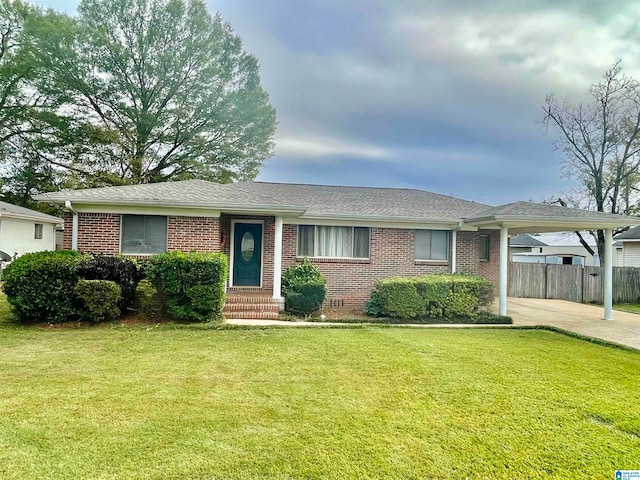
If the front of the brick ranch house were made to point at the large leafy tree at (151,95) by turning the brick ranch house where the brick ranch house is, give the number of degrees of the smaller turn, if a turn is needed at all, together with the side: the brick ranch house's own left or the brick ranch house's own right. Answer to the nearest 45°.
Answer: approximately 135° to the brick ranch house's own right

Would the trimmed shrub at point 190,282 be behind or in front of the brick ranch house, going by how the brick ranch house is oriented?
in front

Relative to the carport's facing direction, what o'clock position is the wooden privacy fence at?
The wooden privacy fence is roughly at 6 o'clock from the carport.

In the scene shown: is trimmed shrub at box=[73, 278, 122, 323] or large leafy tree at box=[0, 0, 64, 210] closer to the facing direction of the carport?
the trimmed shrub

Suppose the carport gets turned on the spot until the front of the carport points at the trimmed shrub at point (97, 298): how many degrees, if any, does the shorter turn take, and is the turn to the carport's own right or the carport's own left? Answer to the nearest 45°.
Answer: approximately 45° to the carport's own right

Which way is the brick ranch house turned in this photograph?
toward the camera

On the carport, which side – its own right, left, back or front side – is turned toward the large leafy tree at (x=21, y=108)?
right

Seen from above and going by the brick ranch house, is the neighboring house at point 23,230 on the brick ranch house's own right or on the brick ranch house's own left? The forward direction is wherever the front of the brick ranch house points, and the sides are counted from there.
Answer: on the brick ranch house's own right

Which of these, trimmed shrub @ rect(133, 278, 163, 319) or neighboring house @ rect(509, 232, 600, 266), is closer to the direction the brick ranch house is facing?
the trimmed shrub

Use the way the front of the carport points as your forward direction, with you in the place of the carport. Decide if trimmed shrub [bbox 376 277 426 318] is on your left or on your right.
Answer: on your right

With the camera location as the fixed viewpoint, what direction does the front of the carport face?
facing the viewer

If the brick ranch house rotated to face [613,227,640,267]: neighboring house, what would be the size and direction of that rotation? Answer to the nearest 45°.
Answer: approximately 135° to its left

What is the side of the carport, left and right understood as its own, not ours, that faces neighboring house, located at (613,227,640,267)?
back

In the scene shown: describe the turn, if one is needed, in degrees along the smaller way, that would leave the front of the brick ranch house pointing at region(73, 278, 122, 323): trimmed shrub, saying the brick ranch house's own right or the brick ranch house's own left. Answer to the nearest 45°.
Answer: approximately 45° to the brick ranch house's own right

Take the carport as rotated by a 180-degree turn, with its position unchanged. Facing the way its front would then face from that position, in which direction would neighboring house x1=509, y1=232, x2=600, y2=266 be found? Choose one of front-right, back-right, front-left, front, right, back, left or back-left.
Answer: front

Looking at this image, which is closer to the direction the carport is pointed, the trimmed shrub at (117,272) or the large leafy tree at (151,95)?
the trimmed shrub
